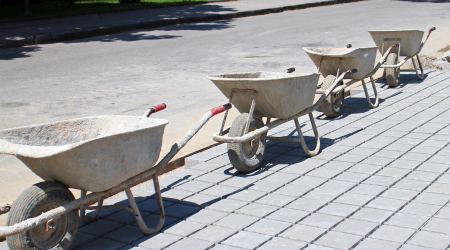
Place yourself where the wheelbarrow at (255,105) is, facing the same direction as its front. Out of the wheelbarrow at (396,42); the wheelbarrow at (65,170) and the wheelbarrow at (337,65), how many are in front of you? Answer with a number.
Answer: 1

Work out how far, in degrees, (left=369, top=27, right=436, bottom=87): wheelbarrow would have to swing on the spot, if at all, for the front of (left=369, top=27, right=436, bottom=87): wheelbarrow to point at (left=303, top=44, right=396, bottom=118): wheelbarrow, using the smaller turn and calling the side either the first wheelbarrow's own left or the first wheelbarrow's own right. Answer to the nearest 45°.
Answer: approximately 45° to the first wheelbarrow's own left

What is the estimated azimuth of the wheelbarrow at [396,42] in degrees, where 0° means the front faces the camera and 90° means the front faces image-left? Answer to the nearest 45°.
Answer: approximately 45°

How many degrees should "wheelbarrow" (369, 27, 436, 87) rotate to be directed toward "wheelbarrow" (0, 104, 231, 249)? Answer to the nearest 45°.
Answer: approximately 45° to its left

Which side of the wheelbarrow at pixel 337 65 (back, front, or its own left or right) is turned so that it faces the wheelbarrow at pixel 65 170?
front

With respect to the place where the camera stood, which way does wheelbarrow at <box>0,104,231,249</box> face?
facing the viewer and to the left of the viewer

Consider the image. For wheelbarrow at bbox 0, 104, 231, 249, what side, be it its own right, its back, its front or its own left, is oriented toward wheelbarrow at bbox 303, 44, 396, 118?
back

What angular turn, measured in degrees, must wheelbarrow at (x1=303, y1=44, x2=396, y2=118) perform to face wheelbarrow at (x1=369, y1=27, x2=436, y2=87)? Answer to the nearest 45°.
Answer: approximately 180°

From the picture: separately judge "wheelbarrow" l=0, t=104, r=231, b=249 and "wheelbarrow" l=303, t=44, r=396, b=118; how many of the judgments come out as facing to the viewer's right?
0

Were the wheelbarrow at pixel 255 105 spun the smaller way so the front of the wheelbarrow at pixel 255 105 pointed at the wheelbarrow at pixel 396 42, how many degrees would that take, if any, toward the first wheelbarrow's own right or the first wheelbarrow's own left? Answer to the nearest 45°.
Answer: approximately 180°

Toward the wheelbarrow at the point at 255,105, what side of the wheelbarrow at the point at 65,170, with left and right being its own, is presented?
back
